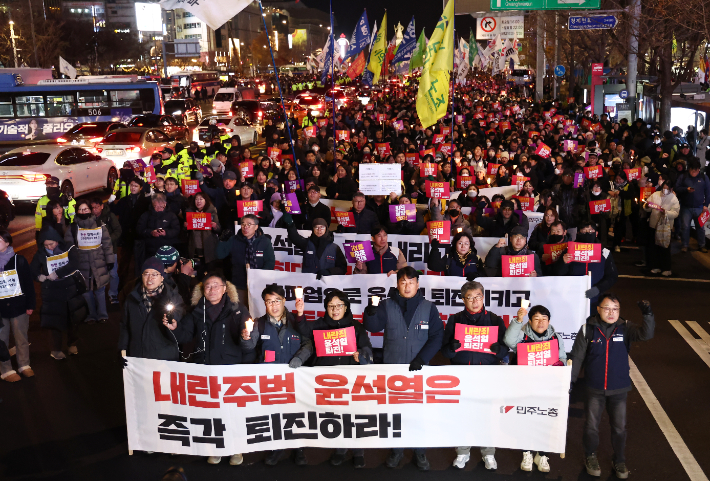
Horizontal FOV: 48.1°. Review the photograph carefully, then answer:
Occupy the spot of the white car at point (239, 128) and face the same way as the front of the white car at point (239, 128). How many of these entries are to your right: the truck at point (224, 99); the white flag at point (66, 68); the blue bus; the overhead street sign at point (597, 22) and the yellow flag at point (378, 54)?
2

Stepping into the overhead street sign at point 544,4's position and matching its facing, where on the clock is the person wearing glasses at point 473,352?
The person wearing glasses is roughly at 12 o'clock from the overhead street sign.

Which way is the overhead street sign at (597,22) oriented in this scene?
toward the camera

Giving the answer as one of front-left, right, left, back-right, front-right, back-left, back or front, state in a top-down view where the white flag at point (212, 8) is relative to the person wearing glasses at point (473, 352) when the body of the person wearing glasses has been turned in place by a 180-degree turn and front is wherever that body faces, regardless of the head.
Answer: front-left

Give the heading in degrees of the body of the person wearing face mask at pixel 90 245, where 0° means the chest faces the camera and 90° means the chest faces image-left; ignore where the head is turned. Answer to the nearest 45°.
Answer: approximately 0°

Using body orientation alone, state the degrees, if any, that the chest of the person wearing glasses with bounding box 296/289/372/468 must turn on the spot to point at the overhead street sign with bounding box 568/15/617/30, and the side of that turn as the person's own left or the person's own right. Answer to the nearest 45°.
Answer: approximately 135° to the person's own left

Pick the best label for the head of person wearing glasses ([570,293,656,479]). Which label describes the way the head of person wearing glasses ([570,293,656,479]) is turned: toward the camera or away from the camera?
toward the camera

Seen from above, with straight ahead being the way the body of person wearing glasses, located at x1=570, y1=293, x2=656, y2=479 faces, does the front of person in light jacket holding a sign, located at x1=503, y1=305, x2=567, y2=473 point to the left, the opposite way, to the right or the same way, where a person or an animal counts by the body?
the same way

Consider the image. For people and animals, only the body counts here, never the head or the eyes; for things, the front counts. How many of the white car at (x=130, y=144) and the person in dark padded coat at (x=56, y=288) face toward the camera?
1

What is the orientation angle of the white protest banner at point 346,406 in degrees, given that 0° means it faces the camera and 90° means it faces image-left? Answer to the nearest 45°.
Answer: approximately 0°

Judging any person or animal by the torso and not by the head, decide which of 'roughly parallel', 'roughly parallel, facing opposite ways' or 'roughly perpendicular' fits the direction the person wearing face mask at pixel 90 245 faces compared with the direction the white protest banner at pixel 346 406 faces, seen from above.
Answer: roughly parallel

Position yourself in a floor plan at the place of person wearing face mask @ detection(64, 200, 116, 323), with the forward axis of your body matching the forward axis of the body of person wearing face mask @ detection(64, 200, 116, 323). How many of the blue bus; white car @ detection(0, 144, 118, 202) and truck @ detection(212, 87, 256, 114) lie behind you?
3

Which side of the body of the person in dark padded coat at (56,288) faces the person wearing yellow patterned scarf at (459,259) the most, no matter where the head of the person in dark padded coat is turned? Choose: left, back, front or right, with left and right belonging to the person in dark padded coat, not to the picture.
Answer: left

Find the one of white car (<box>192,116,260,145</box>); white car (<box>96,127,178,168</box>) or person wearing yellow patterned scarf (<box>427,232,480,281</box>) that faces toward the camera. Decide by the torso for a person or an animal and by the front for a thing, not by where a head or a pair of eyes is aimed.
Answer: the person wearing yellow patterned scarf

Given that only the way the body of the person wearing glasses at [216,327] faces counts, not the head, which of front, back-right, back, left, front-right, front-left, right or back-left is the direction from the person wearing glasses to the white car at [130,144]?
back

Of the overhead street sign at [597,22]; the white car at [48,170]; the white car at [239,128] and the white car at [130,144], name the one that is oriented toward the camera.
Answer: the overhead street sign
